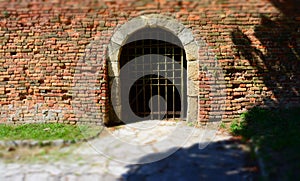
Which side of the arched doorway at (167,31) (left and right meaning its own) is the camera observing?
front
